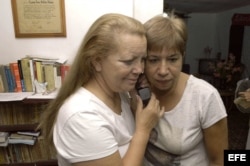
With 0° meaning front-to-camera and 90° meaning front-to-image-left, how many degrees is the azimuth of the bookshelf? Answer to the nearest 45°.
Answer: approximately 0°

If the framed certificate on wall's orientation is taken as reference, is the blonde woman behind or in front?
in front

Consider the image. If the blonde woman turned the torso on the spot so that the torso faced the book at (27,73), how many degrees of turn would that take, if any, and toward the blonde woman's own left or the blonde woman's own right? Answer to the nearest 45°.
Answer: approximately 180°

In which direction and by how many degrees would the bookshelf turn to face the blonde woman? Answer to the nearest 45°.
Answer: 0° — it already faces them

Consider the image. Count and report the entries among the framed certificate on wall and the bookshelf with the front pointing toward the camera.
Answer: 2

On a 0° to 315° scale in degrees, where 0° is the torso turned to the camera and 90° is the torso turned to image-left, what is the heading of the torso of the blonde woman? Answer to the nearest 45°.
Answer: approximately 315°
